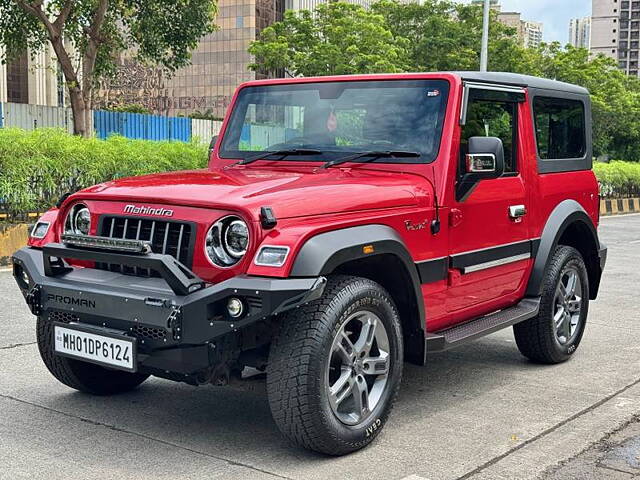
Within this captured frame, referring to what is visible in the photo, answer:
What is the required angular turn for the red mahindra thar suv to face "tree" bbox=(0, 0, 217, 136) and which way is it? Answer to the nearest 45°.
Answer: approximately 135° to its right

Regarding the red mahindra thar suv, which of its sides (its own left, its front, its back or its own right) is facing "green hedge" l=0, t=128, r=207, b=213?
right

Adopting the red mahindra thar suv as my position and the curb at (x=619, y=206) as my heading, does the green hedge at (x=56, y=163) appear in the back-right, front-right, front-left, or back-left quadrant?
front-left

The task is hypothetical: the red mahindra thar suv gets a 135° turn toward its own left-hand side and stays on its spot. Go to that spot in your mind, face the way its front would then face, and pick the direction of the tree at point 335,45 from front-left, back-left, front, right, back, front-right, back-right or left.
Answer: left

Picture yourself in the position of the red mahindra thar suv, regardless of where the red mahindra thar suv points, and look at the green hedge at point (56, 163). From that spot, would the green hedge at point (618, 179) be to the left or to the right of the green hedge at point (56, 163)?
right

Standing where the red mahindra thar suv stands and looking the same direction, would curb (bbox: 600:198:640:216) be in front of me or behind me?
behind

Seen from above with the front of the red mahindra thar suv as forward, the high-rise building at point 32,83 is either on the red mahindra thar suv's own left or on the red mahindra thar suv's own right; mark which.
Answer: on the red mahindra thar suv's own right

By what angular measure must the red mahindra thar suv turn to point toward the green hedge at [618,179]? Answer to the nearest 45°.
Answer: approximately 135° to its right

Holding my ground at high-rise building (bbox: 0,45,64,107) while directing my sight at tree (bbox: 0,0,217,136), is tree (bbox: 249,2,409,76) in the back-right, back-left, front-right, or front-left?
front-left

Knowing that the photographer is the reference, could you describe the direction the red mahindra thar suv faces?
facing the viewer and to the left of the viewer

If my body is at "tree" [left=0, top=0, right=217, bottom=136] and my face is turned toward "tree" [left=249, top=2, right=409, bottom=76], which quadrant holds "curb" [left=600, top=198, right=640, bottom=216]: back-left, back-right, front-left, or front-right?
front-right
